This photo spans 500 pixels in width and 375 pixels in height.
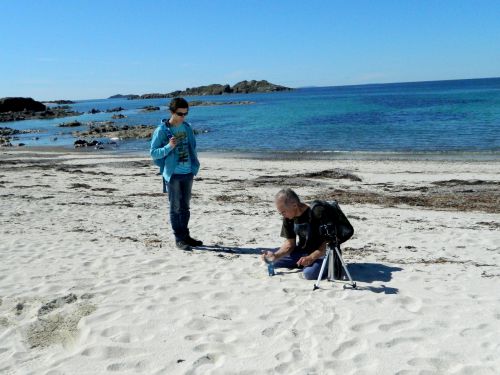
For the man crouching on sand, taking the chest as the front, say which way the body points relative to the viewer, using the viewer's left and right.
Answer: facing the viewer and to the left of the viewer

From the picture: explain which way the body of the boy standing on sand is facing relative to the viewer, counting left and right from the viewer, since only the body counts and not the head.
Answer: facing the viewer and to the right of the viewer

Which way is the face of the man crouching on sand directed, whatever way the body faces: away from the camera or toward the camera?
toward the camera

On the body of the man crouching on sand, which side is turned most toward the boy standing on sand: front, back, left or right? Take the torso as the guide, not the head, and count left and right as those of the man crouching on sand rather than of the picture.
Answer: right

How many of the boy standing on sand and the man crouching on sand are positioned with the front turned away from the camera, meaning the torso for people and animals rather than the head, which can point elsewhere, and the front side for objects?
0
